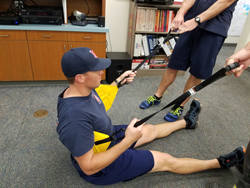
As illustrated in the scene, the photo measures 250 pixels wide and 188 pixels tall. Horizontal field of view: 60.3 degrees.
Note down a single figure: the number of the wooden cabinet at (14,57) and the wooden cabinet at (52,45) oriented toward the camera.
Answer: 2

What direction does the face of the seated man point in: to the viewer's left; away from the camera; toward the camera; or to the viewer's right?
to the viewer's right

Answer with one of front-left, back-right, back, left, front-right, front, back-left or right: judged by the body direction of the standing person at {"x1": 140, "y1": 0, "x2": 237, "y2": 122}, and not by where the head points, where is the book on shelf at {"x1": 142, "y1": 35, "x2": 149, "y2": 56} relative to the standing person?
right

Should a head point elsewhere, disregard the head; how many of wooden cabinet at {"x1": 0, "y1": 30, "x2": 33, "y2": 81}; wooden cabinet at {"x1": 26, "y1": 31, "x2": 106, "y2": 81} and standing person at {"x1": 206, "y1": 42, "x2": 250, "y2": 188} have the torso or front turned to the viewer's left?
1

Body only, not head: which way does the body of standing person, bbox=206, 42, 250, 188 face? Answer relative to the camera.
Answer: to the viewer's left

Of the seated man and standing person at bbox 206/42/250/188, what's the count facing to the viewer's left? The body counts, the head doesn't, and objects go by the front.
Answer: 1

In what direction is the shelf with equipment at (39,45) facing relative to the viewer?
toward the camera

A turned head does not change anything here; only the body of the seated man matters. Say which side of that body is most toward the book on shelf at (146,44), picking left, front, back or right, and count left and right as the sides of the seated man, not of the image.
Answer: left

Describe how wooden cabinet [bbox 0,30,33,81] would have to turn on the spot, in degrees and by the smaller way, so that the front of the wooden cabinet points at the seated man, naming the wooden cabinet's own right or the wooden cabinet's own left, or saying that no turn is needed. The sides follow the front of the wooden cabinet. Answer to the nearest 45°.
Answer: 0° — it already faces them

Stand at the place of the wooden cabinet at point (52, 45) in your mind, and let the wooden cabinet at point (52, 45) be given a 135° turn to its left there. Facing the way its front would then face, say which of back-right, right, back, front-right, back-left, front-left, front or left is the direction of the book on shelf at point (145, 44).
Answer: front-right

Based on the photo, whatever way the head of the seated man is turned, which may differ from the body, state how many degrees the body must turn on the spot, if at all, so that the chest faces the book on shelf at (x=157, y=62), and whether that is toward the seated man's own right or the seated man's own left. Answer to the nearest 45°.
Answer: approximately 90° to the seated man's own left

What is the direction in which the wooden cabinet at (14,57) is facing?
toward the camera

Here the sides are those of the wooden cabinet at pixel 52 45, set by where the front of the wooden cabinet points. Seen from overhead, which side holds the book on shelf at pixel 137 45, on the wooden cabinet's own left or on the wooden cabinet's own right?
on the wooden cabinet's own left

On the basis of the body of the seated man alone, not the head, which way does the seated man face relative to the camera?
to the viewer's right

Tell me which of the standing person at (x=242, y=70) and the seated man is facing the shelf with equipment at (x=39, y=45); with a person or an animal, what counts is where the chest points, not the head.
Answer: the standing person

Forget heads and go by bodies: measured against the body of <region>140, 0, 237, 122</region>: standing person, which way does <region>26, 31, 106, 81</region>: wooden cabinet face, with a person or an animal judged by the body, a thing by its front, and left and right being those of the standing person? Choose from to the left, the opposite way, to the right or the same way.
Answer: to the left
